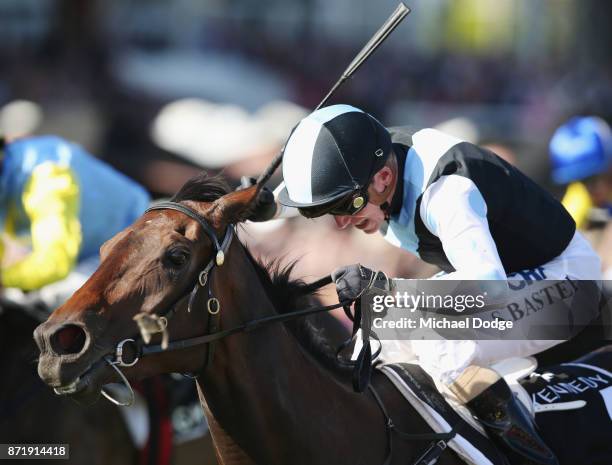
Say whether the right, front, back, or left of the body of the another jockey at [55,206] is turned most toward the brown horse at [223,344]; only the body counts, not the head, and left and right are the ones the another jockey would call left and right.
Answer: left

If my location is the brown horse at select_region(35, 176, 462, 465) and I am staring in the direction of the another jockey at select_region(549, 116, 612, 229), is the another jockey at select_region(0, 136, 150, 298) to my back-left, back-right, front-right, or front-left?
front-left

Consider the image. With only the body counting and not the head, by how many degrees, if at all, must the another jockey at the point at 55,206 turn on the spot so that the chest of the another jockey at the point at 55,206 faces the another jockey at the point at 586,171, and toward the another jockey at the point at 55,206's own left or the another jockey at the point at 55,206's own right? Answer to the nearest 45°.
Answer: approximately 180°

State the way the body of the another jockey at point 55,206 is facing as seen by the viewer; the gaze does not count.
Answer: to the viewer's left

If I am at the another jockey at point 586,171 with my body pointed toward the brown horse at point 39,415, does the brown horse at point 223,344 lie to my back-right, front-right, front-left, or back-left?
front-left

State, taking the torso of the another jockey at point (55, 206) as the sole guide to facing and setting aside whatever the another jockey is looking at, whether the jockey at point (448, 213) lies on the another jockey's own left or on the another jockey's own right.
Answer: on the another jockey's own left
